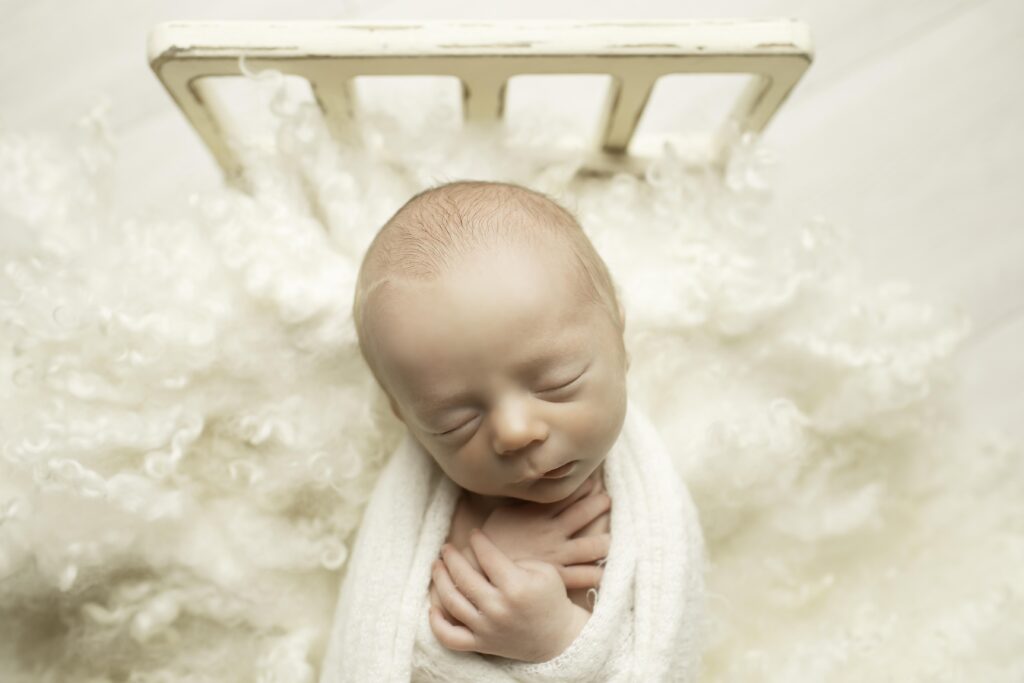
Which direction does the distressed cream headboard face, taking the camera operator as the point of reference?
facing the viewer
